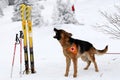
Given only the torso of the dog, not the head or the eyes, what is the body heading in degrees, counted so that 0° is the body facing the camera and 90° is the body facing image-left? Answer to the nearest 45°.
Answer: approximately 45°

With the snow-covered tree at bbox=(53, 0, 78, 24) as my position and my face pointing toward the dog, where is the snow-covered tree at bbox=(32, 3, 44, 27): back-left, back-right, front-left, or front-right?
back-right

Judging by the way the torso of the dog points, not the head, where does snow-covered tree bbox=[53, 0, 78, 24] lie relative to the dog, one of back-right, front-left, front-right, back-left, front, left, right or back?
back-right
